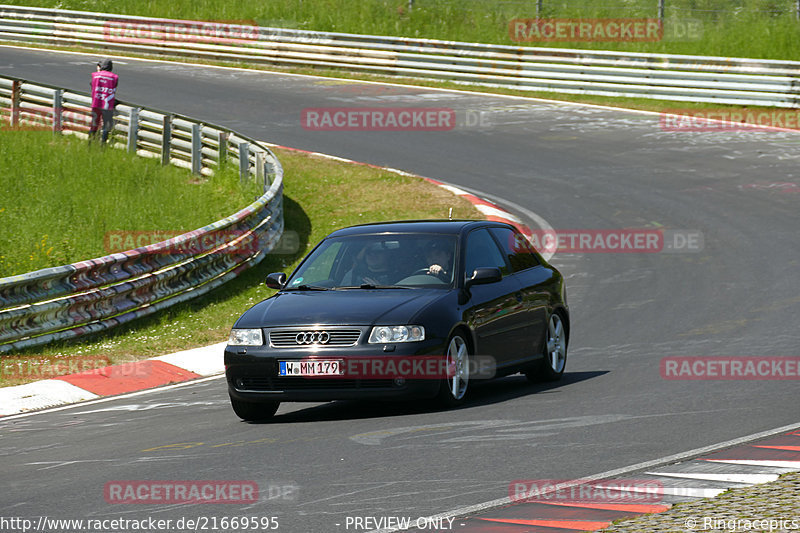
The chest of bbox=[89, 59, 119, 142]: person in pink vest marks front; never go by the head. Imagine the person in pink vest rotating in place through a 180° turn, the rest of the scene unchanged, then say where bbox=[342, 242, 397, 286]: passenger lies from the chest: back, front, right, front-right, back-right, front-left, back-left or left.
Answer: front

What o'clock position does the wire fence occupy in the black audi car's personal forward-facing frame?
The wire fence is roughly at 5 o'clock from the black audi car.

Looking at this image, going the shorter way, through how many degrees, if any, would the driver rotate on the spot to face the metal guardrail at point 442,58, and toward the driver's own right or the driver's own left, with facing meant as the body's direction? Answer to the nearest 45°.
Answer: approximately 135° to the driver's own right

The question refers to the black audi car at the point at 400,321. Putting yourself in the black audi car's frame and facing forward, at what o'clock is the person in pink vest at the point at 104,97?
The person in pink vest is roughly at 4 o'clock from the black audi car.

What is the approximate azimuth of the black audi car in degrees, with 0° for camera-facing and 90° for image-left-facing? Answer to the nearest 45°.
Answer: approximately 45°

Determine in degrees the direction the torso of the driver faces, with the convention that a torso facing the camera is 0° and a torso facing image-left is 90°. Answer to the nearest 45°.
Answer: approximately 45°

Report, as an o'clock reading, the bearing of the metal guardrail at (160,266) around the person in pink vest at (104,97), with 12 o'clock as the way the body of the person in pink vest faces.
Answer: The metal guardrail is roughly at 6 o'clock from the person in pink vest.

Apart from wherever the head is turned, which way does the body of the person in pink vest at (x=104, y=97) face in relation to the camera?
away from the camera

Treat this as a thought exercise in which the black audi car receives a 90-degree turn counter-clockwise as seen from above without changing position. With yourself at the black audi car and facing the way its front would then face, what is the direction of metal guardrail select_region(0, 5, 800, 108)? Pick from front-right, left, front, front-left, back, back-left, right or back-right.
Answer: back-left

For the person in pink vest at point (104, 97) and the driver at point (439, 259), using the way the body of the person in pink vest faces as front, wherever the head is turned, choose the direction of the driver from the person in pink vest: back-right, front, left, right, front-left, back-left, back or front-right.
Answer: back
